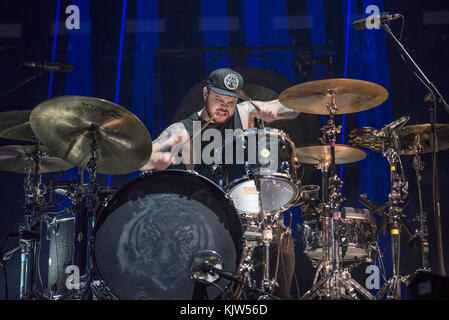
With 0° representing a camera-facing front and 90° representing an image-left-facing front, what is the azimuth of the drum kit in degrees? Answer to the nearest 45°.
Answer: approximately 0°

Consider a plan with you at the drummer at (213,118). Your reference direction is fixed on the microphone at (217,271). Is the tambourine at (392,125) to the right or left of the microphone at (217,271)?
left

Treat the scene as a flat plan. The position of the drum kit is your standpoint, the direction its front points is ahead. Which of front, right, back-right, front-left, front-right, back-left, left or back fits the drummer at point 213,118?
back
